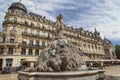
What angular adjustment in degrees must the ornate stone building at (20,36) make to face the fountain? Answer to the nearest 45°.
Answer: approximately 45° to its right

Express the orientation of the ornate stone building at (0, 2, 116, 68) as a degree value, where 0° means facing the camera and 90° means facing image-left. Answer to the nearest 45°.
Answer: approximately 315°
